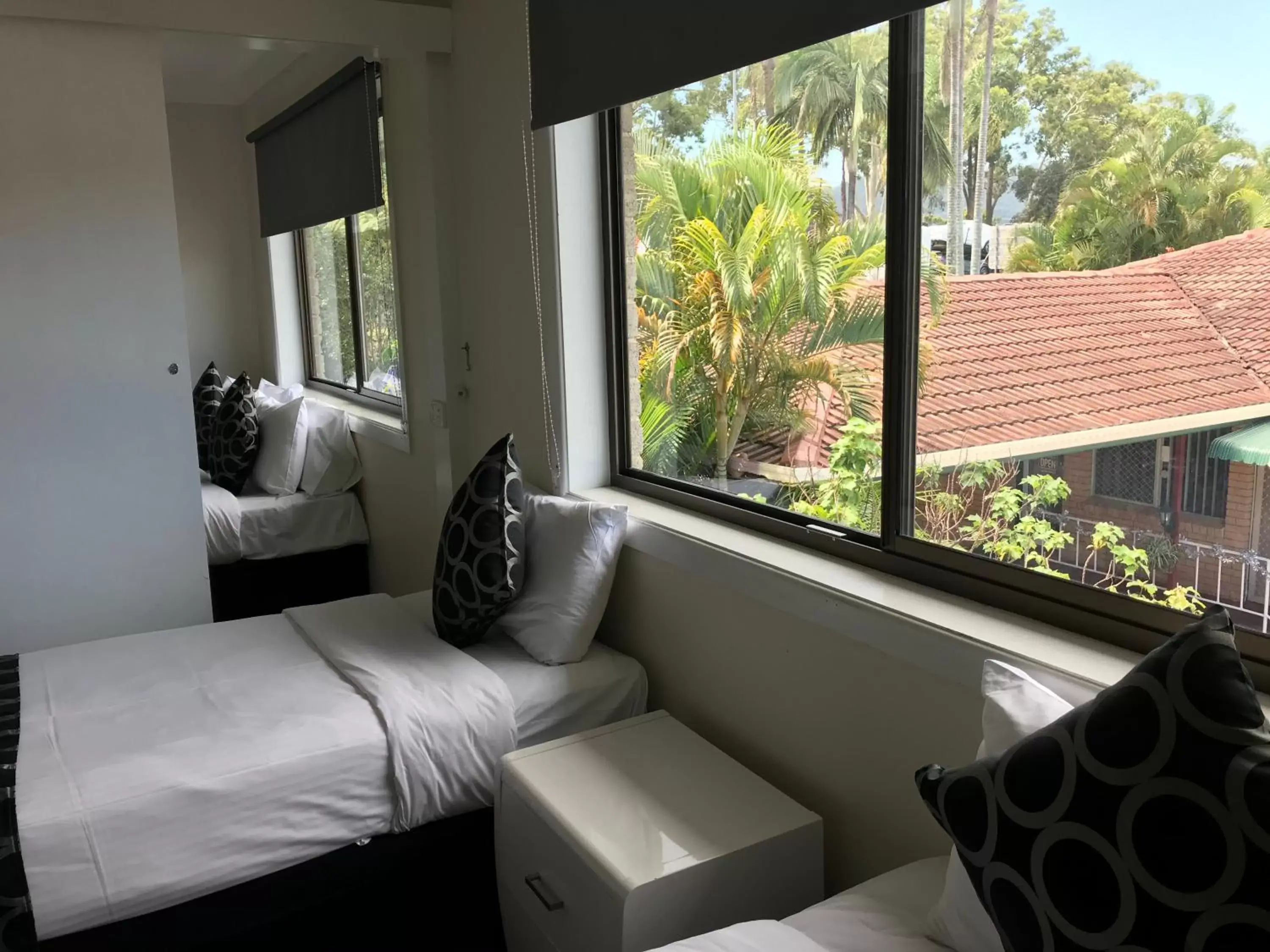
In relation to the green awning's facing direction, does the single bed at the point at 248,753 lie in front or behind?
in front

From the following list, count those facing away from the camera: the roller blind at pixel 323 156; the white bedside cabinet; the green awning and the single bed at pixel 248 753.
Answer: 0

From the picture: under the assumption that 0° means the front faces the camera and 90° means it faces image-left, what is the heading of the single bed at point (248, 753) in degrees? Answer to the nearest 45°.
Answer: approximately 45°

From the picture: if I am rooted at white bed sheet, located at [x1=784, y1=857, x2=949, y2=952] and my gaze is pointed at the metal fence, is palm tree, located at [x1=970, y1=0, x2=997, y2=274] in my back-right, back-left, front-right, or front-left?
front-left

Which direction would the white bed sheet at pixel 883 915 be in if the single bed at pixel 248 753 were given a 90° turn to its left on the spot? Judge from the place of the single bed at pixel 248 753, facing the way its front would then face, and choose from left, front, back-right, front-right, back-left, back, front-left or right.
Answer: front

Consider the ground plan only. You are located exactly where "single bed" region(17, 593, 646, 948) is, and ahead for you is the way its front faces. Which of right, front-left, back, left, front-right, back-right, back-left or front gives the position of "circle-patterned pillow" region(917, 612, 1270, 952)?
left

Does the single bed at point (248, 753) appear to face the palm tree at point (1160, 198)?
no

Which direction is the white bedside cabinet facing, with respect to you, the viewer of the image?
facing the viewer and to the left of the viewer

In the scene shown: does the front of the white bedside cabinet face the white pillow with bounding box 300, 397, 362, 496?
no

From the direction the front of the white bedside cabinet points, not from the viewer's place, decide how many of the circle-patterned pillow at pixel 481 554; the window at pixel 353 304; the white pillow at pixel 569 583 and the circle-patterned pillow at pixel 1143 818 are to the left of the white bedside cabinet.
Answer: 1
